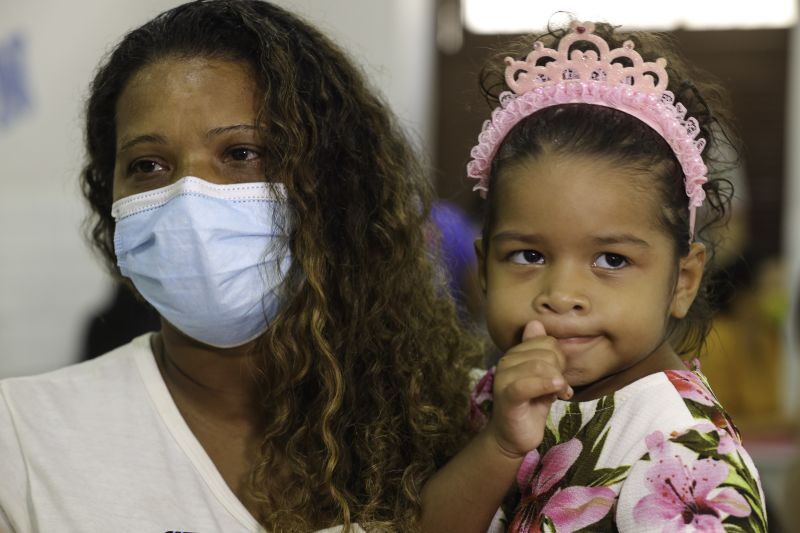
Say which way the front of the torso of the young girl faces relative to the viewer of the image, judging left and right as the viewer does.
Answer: facing the viewer and to the left of the viewer

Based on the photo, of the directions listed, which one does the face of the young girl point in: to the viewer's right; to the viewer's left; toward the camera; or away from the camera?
toward the camera
